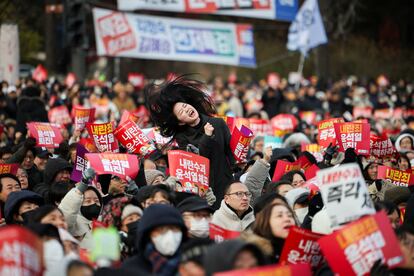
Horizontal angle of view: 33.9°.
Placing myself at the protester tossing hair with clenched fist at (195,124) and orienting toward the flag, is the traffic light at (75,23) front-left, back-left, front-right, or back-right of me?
front-left

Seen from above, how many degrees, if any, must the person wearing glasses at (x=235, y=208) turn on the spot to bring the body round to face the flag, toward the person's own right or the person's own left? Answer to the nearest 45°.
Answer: approximately 135° to the person's own left

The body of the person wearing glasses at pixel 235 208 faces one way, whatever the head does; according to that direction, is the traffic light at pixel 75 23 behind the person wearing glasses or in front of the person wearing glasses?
behind

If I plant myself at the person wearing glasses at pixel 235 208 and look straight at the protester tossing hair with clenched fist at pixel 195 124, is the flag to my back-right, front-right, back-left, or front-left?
front-right
